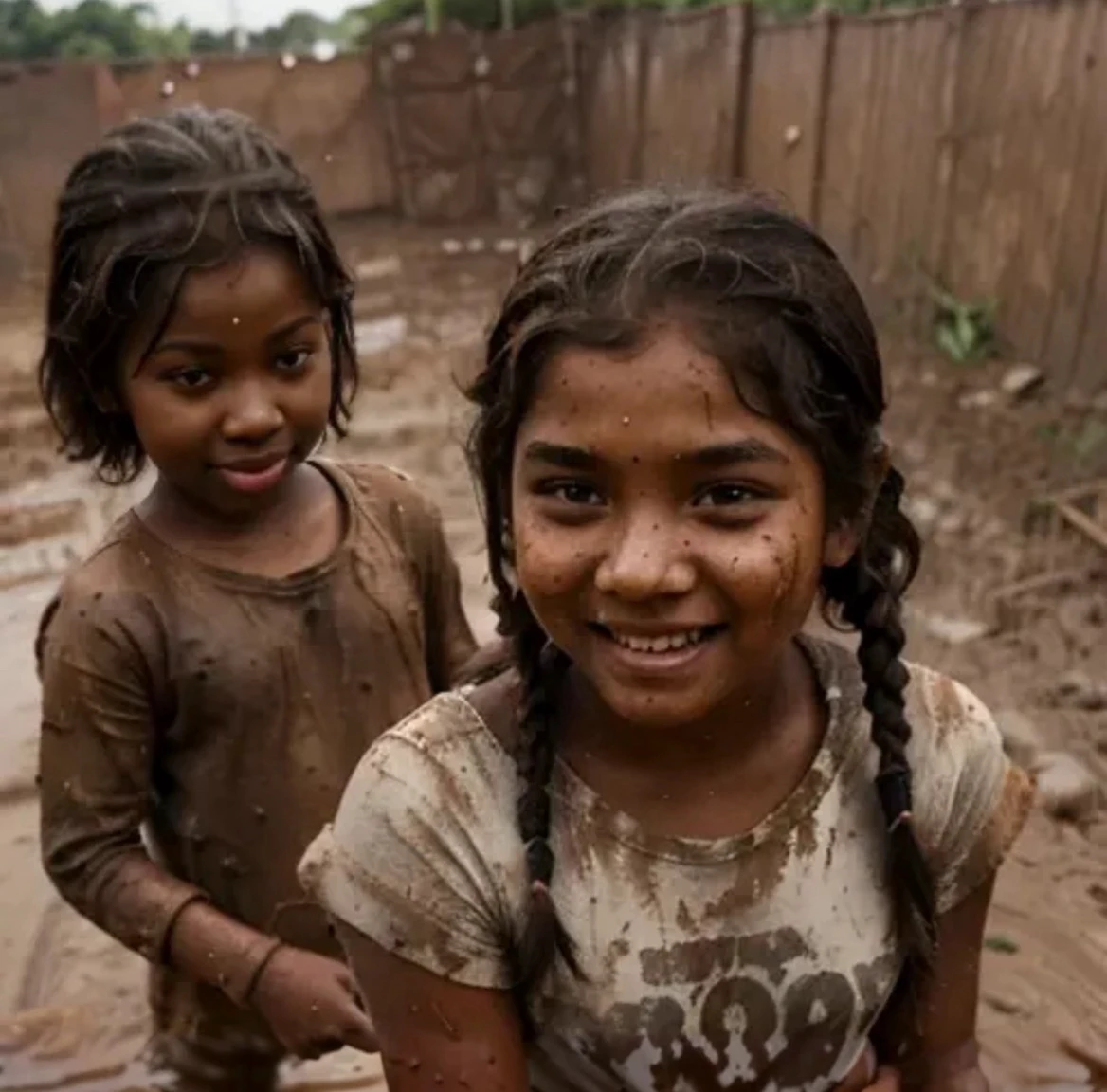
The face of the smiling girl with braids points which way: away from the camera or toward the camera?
toward the camera

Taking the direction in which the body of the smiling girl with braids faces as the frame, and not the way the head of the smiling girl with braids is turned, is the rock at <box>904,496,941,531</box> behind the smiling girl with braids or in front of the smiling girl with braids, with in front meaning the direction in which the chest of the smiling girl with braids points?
behind

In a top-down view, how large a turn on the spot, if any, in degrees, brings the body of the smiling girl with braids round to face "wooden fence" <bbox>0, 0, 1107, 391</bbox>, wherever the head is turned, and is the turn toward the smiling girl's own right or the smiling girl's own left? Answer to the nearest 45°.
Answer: approximately 180°

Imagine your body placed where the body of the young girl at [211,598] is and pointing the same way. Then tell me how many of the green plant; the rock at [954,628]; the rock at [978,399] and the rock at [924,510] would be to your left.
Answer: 4

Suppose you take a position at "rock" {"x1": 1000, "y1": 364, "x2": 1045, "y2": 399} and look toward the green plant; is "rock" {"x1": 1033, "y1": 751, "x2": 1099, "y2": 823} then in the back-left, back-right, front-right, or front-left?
back-left

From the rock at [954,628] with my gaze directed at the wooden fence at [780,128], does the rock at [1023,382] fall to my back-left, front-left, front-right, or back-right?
front-right

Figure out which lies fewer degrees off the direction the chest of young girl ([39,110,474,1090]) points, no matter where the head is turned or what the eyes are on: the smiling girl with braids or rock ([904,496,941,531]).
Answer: the smiling girl with braids

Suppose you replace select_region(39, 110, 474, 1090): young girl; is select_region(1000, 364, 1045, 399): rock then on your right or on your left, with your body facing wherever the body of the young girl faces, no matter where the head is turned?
on your left

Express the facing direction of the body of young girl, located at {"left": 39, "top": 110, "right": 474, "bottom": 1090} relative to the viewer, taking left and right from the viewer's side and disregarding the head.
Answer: facing the viewer and to the right of the viewer

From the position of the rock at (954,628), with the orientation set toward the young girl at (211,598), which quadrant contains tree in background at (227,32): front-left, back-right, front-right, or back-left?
back-right

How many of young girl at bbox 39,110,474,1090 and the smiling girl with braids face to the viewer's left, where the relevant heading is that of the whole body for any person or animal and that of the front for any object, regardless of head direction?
0

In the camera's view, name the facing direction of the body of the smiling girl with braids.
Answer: toward the camera

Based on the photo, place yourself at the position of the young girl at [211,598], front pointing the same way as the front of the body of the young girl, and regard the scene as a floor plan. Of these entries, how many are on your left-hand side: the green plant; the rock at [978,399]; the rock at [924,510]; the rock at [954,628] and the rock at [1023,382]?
5

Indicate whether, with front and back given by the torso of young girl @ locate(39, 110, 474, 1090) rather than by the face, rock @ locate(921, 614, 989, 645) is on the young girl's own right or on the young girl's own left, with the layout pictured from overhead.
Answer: on the young girl's own left

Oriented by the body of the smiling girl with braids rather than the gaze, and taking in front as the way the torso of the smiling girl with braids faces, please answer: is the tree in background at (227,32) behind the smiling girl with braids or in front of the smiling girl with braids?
behind
